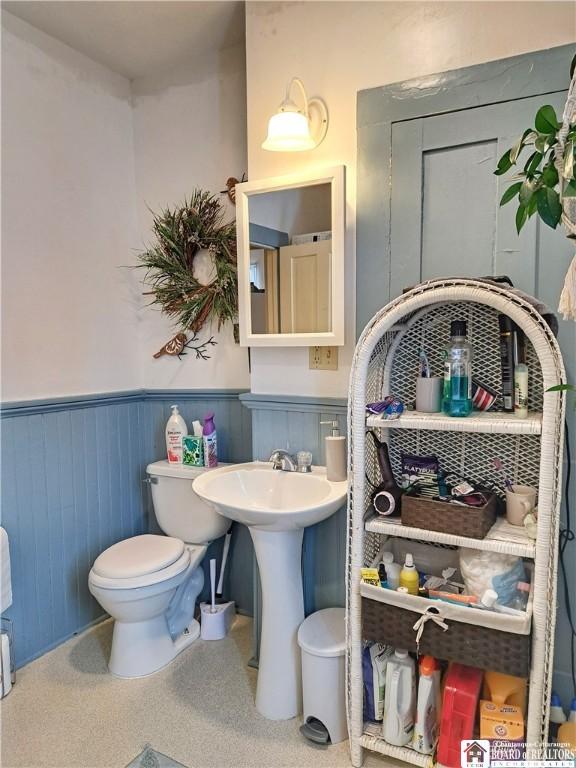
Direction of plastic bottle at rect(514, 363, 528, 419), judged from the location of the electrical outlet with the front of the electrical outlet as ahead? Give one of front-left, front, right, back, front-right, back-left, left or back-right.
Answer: front-left

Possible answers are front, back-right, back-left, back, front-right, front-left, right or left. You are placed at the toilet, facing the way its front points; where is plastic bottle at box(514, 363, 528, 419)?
left

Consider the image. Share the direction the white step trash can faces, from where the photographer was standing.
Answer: facing the viewer and to the left of the viewer

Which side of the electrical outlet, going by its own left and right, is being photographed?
front

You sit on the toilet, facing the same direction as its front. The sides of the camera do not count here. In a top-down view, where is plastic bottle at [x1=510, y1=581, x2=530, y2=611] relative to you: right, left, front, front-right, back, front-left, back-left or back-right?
left

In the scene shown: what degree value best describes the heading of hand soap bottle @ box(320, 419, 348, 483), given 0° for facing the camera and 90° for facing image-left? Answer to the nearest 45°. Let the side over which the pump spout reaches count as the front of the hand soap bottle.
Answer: approximately 90°

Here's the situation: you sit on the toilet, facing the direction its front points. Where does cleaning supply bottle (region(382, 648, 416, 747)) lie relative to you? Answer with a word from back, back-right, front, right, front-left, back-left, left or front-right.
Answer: left

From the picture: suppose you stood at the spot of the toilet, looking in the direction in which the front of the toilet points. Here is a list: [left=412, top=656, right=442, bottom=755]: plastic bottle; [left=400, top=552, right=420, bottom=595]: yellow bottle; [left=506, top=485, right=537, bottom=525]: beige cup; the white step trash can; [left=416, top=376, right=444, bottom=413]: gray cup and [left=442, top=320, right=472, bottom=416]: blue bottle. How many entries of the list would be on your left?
6
